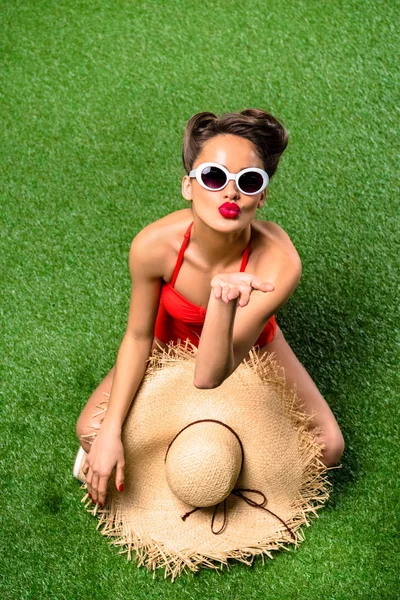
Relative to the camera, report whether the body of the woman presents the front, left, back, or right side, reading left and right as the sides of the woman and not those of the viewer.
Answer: front

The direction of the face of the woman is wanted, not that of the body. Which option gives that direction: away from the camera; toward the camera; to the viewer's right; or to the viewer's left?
toward the camera
